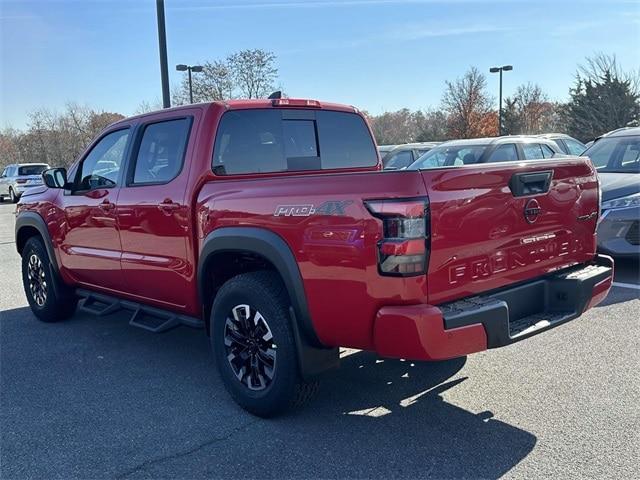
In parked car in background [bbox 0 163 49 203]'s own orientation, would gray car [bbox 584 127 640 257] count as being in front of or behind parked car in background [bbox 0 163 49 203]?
behind

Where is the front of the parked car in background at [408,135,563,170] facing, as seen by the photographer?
facing the viewer and to the left of the viewer

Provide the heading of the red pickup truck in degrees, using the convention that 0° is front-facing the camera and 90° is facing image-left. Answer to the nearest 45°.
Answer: approximately 135°

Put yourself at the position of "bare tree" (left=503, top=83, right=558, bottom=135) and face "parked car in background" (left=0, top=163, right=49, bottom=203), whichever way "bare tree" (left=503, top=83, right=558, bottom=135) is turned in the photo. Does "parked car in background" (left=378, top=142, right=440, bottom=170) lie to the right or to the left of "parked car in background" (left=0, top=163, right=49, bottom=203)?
left

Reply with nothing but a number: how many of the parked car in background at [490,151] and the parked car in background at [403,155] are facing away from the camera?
0

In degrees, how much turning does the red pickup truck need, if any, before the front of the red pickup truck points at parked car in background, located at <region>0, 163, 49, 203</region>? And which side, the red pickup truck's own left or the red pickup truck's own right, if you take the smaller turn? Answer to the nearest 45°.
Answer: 0° — it already faces it

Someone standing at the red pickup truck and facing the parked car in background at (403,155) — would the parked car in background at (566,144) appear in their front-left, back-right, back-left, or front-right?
front-right

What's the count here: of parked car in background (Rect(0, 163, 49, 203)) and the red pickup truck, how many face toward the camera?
0

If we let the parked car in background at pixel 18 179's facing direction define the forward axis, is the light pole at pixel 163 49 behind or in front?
behind

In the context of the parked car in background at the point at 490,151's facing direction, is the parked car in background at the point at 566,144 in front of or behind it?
behind
